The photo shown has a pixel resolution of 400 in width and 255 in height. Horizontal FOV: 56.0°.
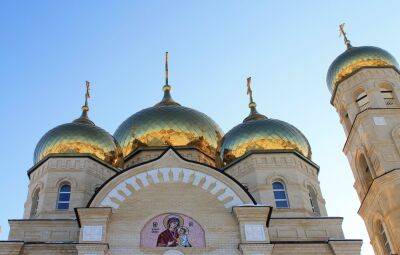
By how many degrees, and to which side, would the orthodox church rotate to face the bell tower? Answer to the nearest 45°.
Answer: approximately 90° to its left

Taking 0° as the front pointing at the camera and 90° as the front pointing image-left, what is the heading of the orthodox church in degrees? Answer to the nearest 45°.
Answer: approximately 0°
